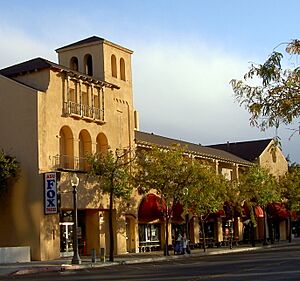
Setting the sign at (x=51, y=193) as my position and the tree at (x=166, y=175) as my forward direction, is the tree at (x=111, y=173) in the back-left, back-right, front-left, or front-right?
front-right

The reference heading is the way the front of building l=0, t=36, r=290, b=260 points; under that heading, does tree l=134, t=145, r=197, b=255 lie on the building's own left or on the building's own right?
on the building's own left

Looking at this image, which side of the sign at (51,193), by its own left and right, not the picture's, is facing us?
front
